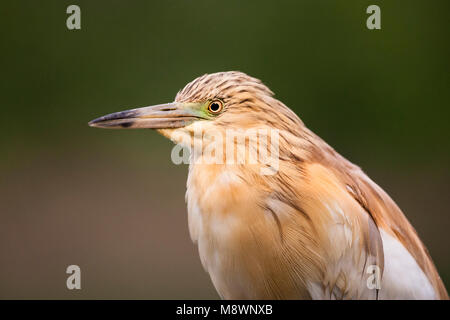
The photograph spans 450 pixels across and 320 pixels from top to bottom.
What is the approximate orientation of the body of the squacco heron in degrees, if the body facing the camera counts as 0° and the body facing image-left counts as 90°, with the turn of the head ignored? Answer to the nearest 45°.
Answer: approximately 90°
